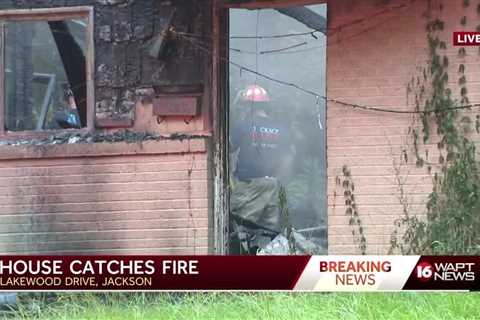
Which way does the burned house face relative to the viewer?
toward the camera

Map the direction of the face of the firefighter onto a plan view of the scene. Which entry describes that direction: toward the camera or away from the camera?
away from the camera
